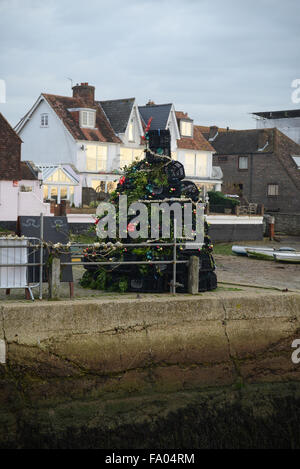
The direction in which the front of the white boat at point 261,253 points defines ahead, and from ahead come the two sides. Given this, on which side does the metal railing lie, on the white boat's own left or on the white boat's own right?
on the white boat's own left

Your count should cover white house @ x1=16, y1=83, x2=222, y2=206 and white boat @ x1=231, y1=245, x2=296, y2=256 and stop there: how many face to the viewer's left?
1

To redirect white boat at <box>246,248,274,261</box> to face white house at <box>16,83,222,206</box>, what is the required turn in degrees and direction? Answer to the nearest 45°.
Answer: approximately 45° to its right

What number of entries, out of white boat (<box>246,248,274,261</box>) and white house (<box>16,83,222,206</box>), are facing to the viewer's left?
1

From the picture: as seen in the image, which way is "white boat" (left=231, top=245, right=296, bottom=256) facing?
to the viewer's left

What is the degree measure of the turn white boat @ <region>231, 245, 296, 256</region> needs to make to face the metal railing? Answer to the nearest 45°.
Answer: approximately 90° to its left

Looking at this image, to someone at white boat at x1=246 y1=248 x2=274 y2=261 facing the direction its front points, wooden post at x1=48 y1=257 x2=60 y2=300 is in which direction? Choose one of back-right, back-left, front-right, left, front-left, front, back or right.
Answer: left

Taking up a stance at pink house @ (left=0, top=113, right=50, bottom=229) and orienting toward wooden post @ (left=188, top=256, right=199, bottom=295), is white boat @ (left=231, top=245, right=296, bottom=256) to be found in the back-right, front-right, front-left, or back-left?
front-left

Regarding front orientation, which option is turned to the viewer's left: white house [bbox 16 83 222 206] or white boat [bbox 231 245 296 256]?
the white boat

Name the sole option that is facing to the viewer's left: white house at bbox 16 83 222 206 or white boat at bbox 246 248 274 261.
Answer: the white boat

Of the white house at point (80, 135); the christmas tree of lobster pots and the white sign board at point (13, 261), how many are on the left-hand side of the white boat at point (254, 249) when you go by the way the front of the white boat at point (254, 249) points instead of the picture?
2

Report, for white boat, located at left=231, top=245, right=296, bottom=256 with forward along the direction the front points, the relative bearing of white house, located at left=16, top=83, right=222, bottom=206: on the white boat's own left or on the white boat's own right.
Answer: on the white boat's own right

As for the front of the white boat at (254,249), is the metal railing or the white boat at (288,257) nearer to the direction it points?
the metal railing

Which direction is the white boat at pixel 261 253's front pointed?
to the viewer's left

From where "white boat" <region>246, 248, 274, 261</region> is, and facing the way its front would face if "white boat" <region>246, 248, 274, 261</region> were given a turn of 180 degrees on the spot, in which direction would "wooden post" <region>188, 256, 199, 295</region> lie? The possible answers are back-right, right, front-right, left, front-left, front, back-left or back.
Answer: right

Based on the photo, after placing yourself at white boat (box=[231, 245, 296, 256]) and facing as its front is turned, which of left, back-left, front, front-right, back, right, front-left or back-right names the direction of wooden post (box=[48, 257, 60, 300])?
left

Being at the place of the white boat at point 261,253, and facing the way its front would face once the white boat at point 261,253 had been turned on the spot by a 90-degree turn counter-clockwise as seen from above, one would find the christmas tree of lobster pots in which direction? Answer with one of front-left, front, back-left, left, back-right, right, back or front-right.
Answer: front

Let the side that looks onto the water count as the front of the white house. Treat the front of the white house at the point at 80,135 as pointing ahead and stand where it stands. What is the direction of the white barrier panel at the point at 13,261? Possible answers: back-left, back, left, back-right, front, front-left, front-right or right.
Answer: front-right

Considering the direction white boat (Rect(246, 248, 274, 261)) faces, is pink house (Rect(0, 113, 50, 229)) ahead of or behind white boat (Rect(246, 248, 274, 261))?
ahead
